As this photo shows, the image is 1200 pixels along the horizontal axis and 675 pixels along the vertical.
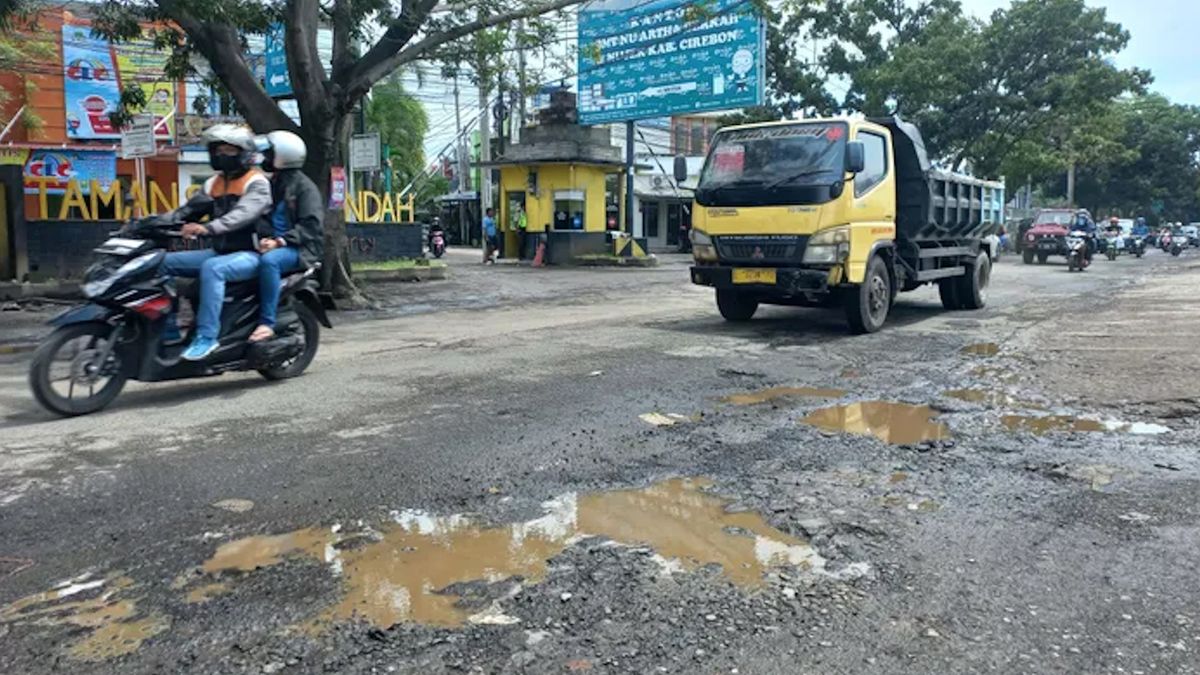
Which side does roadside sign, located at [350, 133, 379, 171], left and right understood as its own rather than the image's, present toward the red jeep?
left

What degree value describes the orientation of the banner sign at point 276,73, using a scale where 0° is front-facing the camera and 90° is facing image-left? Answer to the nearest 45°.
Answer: approximately 0°

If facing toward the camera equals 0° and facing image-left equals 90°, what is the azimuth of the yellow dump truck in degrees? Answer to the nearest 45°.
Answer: approximately 45°

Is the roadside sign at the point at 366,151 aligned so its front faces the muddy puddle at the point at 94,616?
yes

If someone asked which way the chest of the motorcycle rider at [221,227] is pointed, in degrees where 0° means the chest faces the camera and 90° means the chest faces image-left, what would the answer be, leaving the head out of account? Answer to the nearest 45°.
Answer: approximately 45°

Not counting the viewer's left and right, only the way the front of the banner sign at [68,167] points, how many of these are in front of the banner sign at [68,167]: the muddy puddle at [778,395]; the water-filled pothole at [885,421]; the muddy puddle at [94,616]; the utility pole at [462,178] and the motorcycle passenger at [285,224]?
4

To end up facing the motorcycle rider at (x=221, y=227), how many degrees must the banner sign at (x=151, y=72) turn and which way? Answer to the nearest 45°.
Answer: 0° — it already faces them

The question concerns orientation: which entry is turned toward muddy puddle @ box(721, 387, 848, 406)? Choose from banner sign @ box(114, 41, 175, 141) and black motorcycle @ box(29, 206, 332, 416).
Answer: the banner sign
